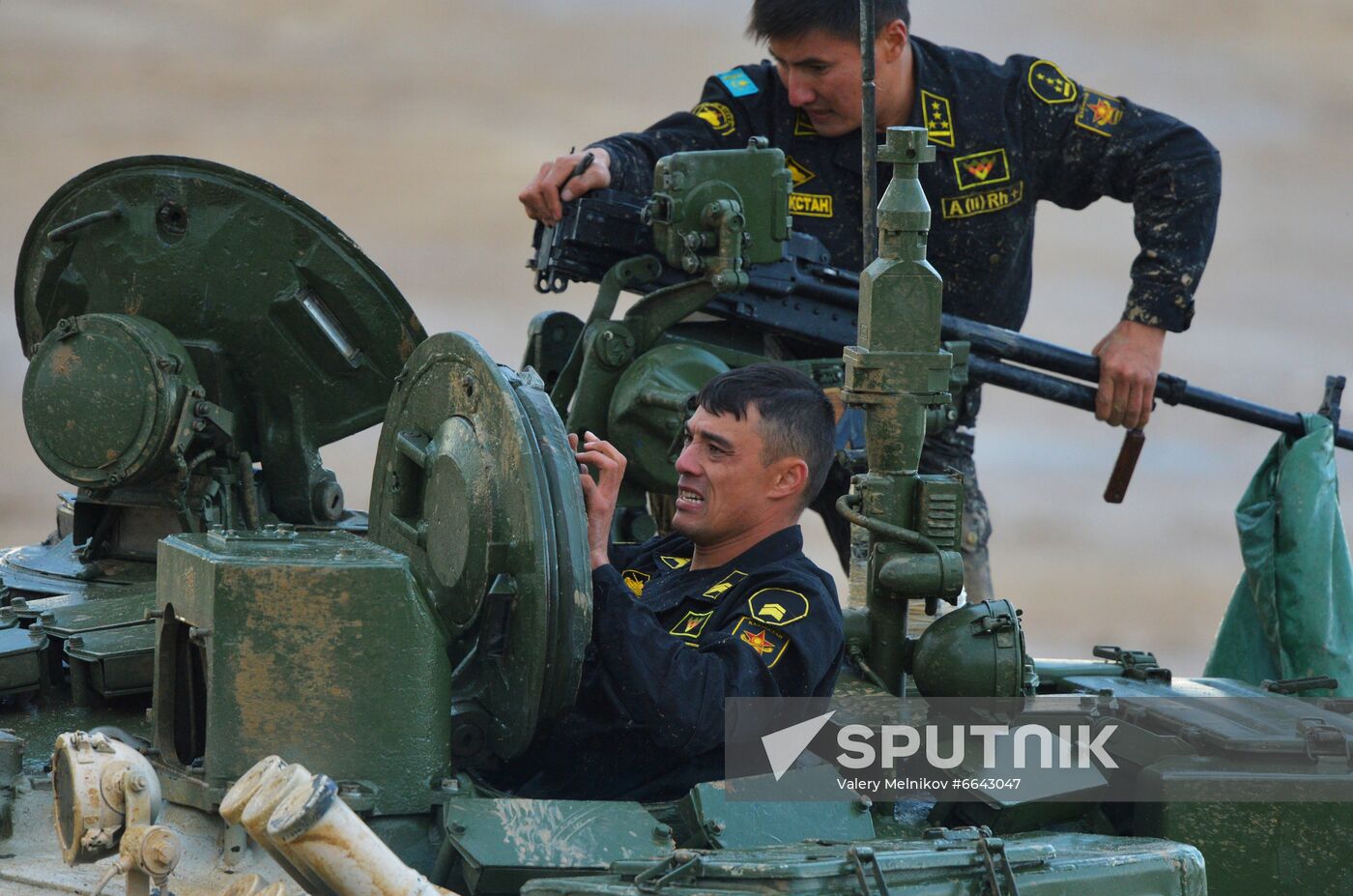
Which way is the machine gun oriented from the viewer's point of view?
to the viewer's right

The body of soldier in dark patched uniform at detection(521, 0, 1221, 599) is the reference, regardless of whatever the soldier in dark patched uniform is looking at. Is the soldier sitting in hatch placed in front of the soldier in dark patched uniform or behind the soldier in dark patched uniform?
in front

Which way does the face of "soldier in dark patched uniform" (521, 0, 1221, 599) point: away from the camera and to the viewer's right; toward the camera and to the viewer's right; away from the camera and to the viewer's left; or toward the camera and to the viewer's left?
toward the camera and to the viewer's left

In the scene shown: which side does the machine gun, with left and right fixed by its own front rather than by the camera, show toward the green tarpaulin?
front

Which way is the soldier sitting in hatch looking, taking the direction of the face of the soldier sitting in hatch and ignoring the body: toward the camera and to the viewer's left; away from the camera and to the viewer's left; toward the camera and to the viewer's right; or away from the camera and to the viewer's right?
toward the camera and to the viewer's left

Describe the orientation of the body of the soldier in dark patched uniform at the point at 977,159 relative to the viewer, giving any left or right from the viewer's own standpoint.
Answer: facing the viewer

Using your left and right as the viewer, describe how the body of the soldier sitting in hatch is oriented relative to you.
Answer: facing the viewer and to the left of the viewer

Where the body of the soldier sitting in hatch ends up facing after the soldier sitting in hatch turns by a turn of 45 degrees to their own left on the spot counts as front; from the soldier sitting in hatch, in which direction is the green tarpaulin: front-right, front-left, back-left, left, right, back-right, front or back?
back-left

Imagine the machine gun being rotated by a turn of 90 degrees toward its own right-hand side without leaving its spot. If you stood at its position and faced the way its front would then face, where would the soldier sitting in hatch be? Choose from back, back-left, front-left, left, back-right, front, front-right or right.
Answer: front
